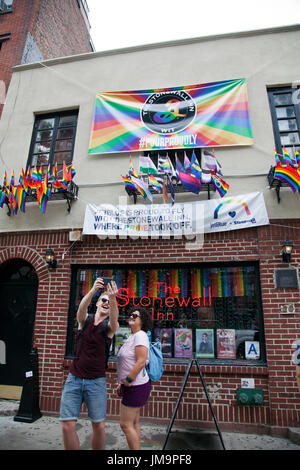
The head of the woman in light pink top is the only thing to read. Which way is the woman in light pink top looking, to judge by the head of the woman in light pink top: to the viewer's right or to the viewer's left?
to the viewer's left

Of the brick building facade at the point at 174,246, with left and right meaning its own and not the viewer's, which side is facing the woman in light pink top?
front

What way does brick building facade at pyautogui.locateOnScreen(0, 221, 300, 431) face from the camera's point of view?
toward the camera

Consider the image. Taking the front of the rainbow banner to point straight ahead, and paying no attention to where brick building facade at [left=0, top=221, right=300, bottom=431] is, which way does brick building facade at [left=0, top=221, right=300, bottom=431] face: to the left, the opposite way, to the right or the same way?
the same way

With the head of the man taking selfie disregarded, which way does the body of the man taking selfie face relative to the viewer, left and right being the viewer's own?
facing the viewer

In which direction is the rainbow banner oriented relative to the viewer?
toward the camera

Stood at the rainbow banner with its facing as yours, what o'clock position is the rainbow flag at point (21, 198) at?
The rainbow flag is roughly at 3 o'clock from the rainbow banner.

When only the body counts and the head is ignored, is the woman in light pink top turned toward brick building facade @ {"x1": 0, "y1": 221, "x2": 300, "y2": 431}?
no
